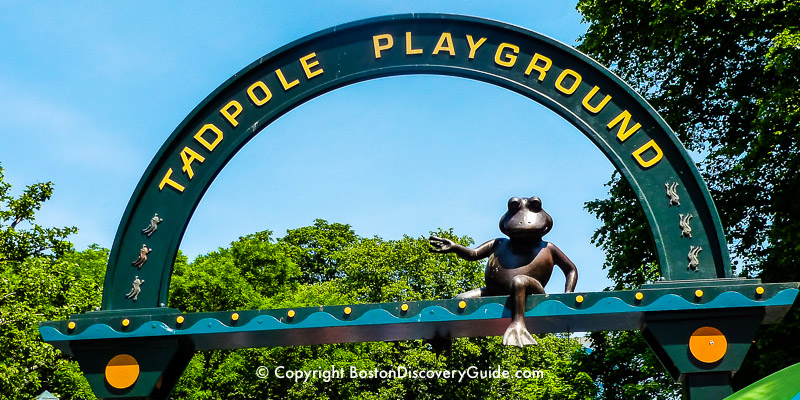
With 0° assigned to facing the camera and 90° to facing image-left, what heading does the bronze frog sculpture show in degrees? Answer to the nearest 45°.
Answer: approximately 0°

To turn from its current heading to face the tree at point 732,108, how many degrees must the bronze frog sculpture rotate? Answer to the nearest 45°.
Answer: approximately 135° to its left
